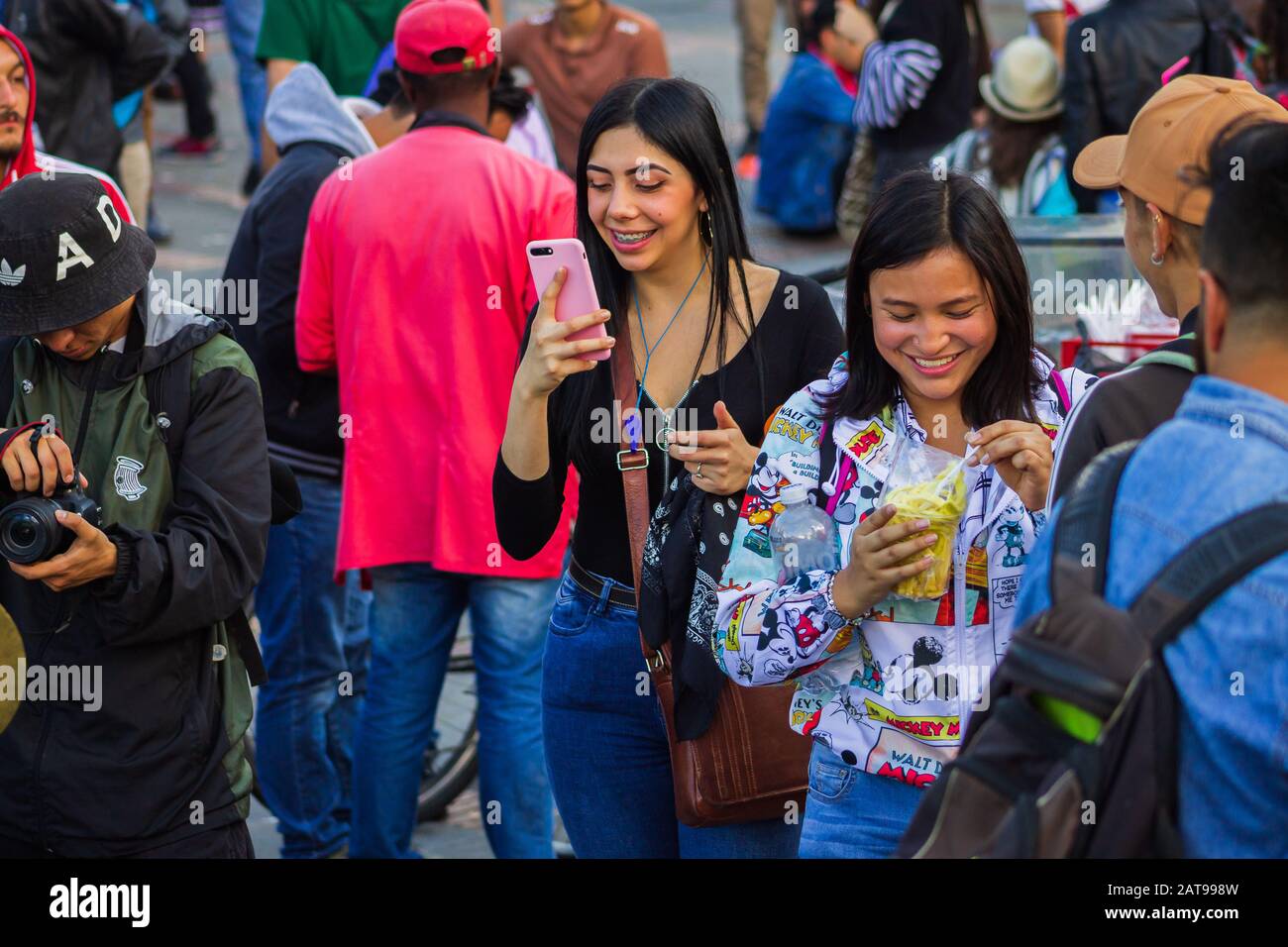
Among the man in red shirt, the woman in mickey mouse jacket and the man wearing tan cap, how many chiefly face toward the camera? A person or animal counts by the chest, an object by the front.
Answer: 1

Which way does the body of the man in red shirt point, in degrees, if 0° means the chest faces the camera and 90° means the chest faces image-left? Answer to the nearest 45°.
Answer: approximately 180°

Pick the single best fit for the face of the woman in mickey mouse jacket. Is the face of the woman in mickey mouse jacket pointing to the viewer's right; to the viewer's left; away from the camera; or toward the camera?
toward the camera

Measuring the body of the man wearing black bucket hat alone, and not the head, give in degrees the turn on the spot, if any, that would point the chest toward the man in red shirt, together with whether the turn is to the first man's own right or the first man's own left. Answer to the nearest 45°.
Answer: approximately 180°

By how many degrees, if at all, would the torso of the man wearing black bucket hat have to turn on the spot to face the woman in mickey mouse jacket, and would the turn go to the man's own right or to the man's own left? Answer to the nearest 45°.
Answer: approximately 90° to the man's own left

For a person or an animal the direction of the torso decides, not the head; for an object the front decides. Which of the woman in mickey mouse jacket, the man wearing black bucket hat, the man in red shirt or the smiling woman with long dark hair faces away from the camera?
the man in red shirt

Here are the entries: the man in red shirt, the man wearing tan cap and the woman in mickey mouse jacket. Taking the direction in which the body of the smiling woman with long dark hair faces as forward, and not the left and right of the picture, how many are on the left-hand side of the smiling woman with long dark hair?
2

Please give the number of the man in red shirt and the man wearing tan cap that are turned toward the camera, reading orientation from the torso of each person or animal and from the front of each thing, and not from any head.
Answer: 0

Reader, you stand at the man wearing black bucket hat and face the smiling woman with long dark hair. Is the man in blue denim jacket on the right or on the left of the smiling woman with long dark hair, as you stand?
right

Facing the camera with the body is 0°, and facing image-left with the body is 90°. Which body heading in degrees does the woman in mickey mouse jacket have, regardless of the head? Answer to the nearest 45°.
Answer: approximately 0°

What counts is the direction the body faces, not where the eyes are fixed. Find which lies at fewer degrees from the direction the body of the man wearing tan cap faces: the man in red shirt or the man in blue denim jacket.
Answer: the man in red shirt

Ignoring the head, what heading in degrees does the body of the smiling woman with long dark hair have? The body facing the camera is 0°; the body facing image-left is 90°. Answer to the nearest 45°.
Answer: approximately 45°

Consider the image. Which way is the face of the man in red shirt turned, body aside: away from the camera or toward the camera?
away from the camera

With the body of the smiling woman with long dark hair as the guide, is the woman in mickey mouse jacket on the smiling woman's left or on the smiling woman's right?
on the smiling woman's left
